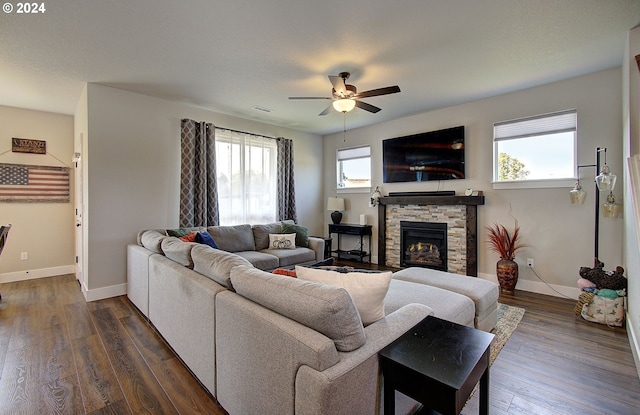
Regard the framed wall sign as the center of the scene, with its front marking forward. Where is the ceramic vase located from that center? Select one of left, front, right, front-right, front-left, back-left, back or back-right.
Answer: front-left

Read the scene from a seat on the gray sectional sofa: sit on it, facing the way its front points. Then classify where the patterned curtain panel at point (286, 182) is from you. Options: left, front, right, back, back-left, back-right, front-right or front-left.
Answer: front-left

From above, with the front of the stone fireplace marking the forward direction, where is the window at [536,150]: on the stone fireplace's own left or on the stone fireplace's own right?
on the stone fireplace's own left

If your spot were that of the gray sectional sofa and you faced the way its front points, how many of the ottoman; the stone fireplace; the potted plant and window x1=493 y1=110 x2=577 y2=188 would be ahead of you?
4

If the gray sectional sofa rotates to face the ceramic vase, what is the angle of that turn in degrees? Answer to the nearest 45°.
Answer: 0° — it already faces it

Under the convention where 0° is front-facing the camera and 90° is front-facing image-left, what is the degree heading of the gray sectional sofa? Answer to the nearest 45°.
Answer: approximately 225°

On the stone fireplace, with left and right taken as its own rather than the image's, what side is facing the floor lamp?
left

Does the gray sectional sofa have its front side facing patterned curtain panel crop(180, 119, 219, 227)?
no

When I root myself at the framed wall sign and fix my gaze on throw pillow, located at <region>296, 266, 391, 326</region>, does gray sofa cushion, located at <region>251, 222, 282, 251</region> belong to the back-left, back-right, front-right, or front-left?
front-left

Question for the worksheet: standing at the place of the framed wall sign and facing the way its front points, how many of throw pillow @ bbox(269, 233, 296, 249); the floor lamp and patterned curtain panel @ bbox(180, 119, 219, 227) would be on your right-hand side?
0

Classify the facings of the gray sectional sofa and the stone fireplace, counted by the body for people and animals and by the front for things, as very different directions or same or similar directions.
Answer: very different directions

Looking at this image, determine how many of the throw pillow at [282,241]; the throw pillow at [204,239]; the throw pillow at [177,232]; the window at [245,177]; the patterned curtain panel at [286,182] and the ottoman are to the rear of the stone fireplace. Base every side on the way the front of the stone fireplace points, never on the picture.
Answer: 0

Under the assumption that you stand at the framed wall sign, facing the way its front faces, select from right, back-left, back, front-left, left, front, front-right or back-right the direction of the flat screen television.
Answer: front-left
